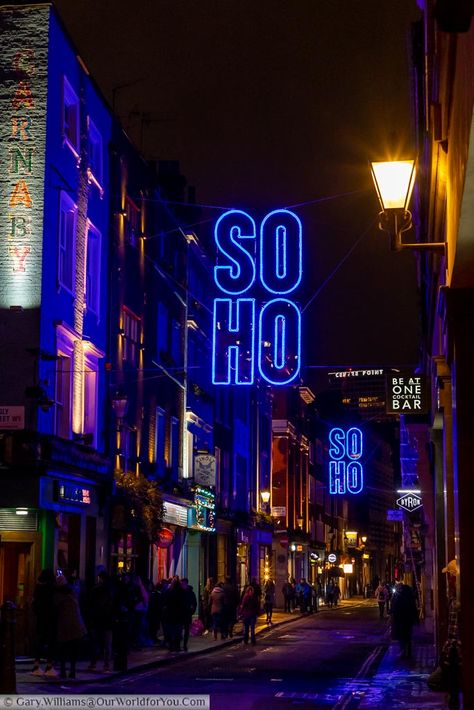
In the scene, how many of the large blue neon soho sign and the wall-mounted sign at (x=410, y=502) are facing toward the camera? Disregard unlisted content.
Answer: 2

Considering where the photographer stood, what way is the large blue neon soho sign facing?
facing the viewer

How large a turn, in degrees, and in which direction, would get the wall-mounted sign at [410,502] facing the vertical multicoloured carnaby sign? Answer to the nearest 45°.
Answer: approximately 45° to its right

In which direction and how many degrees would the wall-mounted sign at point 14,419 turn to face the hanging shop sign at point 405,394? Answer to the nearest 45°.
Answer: approximately 90° to its left

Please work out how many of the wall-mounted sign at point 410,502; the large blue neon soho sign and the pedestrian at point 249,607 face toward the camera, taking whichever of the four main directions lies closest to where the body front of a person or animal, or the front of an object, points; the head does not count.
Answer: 3

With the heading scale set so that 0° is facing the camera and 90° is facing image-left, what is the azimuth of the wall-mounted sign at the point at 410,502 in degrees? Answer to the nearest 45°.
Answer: approximately 0°

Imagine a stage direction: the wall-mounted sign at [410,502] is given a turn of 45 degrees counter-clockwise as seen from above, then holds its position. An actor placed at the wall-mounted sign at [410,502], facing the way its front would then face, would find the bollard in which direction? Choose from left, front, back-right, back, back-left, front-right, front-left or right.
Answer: front-right
